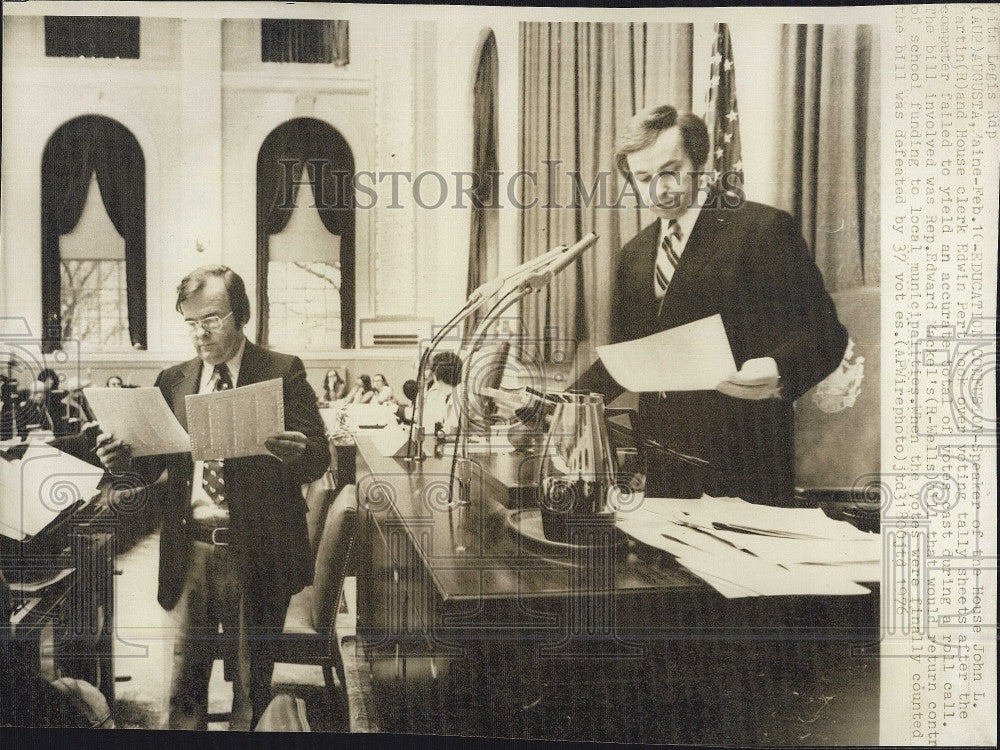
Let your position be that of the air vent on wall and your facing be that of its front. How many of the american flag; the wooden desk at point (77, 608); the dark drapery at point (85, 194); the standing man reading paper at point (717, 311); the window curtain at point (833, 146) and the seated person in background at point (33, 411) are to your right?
3

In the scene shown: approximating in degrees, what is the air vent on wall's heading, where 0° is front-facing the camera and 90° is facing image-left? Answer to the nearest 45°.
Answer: approximately 0°

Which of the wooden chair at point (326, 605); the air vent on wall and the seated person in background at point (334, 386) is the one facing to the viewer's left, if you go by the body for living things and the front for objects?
the wooden chair
